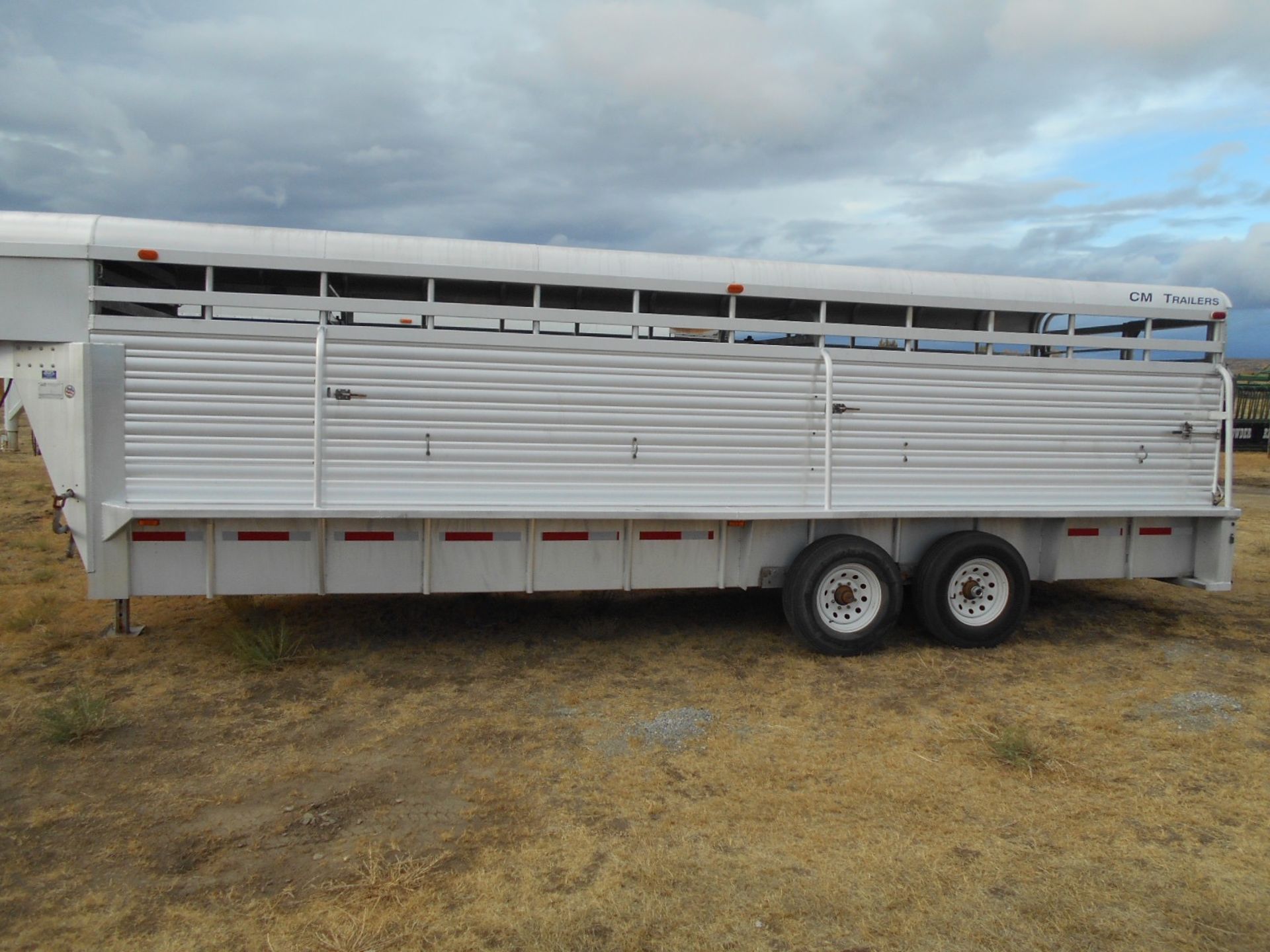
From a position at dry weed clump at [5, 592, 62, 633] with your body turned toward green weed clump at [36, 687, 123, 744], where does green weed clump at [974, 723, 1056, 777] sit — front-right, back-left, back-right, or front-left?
front-left

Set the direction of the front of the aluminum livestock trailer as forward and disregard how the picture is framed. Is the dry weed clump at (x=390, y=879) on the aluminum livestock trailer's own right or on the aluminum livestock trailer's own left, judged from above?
on the aluminum livestock trailer's own left

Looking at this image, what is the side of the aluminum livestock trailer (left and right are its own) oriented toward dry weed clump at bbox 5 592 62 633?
front

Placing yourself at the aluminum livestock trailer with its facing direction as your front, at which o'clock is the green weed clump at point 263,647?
The green weed clump is roughly at 12 o'clock from the aluminum livestock trailer.

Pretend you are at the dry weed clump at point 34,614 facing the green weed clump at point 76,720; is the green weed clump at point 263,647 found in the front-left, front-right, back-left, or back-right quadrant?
front-left

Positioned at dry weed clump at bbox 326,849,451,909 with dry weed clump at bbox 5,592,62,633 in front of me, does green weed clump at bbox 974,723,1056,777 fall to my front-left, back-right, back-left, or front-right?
back-right

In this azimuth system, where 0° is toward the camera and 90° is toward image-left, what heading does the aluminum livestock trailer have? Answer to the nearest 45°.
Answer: approximately 90°

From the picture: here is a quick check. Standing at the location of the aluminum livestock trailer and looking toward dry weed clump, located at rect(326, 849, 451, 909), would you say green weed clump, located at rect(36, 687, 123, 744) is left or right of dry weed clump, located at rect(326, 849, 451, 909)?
right

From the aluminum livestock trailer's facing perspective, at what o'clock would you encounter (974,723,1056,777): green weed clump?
The green weed clump is roughly at 7 o'clock from the aluminum livestock trailer.
